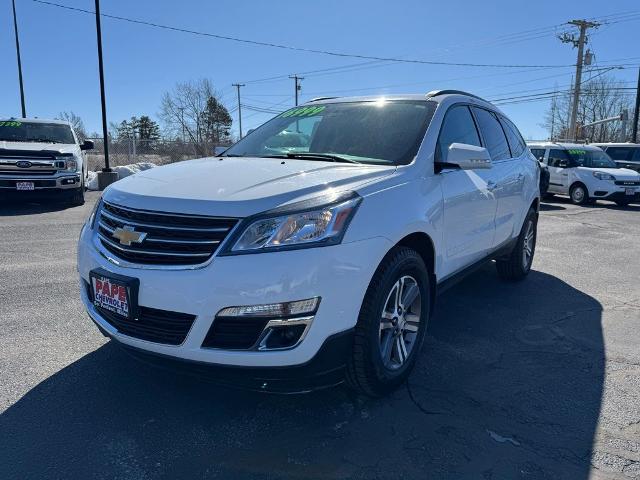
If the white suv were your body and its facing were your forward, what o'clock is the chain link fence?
The chain link fence is roughly at 4 o'clock from the white suv.

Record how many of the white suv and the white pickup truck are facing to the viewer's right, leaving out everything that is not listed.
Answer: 0

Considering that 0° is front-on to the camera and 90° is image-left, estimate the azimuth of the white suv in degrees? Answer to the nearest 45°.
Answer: approximately 45°

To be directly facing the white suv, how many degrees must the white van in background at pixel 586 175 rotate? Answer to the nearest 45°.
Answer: approximately 45° to its right

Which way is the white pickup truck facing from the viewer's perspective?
toward the camera

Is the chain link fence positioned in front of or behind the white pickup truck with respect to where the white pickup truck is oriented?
behind

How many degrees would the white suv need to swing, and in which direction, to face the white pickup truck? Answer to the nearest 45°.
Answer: approximately 90° to its right

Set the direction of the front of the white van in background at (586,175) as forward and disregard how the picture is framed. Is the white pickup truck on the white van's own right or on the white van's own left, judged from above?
on the white van's own right

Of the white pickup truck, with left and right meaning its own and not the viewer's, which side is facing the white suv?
front

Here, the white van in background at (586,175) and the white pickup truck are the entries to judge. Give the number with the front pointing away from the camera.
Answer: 0
